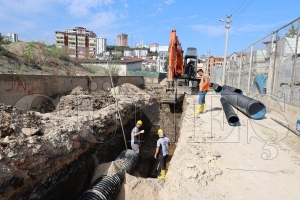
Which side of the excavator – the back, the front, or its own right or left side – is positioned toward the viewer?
front

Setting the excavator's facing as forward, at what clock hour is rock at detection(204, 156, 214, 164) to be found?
The rock is roughly at 12 o'clock from the excavator.

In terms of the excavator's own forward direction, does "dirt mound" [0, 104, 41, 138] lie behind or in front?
in front

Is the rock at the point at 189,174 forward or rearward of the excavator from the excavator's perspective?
forward

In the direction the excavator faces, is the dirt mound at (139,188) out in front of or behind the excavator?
in front

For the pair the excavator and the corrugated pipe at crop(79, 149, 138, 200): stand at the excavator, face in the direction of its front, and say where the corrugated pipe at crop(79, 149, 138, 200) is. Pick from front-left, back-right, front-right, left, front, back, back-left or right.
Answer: front

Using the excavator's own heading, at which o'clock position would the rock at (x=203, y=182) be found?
The rock is roughly at 12 o'clock from the excavator.

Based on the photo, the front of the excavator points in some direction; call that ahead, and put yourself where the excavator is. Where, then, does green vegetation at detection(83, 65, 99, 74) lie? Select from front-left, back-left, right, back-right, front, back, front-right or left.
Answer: back-right

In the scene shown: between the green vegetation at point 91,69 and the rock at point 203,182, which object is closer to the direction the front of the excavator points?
the rock

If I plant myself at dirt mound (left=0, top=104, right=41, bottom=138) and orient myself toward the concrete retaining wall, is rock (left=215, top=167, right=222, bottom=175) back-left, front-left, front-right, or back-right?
back-right
